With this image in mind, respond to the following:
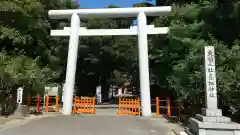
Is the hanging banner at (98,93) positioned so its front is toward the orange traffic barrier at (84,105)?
yes

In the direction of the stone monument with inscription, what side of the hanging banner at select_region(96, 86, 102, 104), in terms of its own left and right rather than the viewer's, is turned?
front

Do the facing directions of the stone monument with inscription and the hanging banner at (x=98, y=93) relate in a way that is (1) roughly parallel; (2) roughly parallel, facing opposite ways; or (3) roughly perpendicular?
roughly parallel

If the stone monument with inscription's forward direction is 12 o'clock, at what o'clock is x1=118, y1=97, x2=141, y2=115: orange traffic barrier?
The orange traffic barrier is roughly at 5 o'clock from the stone monument with inscription.

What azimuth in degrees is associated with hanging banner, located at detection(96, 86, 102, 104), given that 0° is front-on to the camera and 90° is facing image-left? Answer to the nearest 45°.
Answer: approximately 0°

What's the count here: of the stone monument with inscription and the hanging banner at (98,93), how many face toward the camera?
2

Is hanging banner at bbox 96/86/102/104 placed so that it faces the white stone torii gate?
yes

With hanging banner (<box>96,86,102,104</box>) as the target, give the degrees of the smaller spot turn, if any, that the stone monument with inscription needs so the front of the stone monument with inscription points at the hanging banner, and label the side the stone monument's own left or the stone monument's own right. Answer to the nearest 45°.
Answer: approximately 135° to the stone monument's own right

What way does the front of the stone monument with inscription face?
toward the camera
